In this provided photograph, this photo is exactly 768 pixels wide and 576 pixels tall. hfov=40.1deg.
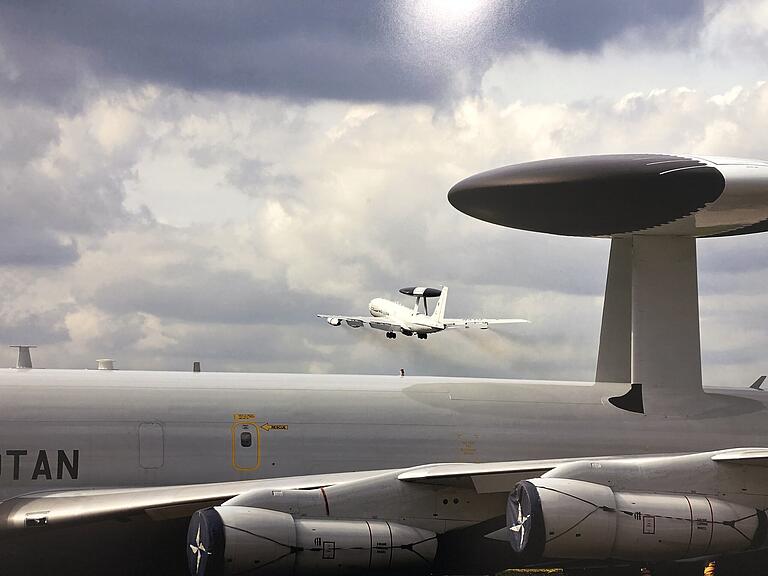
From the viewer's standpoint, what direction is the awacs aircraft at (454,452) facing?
to the viewer's left
